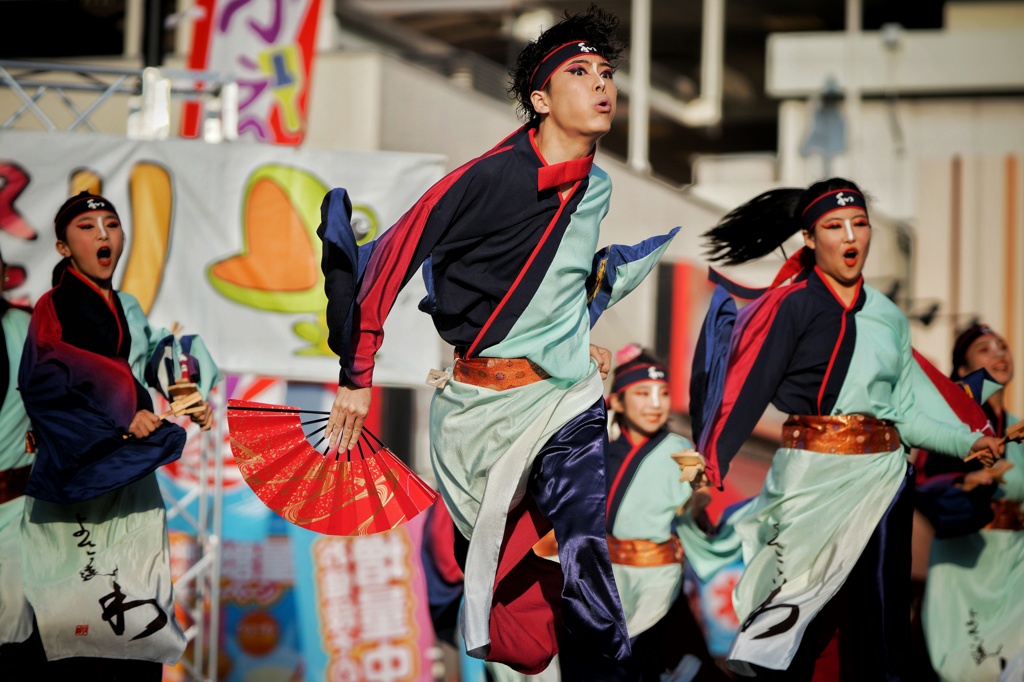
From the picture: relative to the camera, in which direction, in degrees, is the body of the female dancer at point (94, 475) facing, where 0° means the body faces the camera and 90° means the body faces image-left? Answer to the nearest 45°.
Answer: approximately 315°

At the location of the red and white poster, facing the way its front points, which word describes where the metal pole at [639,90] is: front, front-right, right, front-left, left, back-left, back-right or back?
back-left

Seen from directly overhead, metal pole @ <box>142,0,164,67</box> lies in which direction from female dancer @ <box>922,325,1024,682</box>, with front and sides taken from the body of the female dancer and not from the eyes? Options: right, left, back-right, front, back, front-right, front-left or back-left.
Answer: back-right

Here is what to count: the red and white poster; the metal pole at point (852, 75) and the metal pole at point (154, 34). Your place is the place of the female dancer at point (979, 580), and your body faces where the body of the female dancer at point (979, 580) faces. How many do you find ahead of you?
0

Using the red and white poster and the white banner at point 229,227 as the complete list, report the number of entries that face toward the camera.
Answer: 2

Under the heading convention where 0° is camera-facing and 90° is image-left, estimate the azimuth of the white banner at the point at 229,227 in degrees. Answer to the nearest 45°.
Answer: approximately 0°

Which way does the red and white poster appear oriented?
toward the camera

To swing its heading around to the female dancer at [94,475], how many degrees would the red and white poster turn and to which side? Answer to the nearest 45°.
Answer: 0° — it already faces them

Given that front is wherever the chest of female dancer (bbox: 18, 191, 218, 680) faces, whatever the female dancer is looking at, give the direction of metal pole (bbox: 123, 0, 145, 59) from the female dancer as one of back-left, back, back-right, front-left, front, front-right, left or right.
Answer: back-left

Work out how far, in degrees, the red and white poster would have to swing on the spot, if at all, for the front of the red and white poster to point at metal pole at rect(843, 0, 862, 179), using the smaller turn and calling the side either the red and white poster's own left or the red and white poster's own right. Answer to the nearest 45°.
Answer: approximately 135° to the red and white poster's own left

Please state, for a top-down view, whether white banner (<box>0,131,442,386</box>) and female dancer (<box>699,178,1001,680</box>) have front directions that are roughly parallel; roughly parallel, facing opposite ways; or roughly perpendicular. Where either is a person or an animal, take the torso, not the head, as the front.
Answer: roughly parallel

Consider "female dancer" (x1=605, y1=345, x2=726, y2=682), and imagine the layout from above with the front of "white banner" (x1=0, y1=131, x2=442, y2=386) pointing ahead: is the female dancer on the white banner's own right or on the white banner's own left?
on the white banner's own left

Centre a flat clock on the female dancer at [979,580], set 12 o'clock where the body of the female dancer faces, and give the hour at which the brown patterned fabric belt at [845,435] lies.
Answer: The brown patterned fabric belt is roughly at 2 o'clock from the female dancer.

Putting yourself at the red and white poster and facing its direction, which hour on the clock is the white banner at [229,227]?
The white banner is roughly at 12 o'clock from the red and white poster.

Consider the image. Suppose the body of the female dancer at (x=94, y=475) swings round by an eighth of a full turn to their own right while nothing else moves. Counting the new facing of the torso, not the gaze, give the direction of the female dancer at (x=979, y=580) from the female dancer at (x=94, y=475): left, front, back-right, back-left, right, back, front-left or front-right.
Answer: left

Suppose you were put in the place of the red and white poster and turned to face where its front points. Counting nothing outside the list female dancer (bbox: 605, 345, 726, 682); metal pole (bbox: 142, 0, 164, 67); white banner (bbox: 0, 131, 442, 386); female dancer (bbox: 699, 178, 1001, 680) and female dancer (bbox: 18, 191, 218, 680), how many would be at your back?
0

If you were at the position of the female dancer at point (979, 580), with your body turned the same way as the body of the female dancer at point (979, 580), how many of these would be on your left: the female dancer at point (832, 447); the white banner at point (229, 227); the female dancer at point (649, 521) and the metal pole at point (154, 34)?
0

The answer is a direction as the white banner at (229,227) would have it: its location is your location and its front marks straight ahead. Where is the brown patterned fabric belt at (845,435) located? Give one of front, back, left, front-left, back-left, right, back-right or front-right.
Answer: front-left
